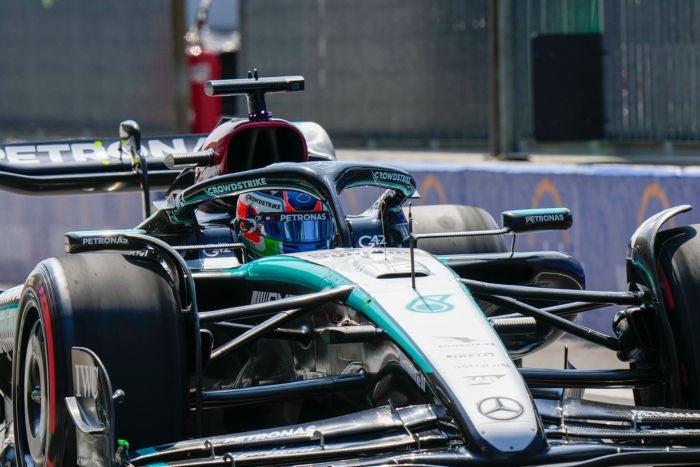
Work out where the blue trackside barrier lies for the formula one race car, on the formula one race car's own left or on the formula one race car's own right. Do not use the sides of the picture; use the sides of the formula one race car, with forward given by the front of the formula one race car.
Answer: on the formula one race car's own left

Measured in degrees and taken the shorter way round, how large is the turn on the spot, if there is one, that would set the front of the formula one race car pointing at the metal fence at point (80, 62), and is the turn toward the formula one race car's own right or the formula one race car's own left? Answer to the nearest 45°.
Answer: approximately 135° to the formula one race car's own left

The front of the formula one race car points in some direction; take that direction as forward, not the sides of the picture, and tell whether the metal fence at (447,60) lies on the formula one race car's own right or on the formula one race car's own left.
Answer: on the formula one race car's own left

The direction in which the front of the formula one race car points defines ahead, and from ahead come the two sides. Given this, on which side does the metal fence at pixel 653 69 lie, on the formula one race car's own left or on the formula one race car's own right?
on the formula one race car's own left

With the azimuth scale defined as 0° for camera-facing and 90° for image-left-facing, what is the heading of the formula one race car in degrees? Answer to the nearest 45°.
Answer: approximately 315°

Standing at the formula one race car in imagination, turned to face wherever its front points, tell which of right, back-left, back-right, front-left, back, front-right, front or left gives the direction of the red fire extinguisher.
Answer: back-left
